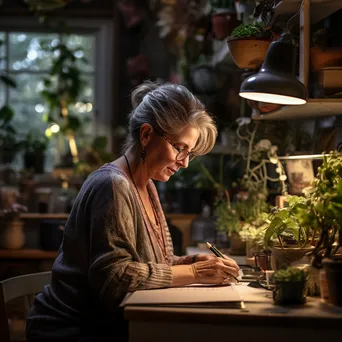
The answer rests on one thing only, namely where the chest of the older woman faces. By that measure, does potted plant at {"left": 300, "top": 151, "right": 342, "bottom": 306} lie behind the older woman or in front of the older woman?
in front

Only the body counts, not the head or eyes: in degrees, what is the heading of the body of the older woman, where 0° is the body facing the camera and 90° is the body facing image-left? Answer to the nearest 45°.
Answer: approximately 270°

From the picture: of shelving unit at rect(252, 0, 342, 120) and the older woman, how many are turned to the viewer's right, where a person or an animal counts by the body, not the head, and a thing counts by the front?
1

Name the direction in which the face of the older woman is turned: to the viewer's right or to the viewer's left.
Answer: to the viewer's right
